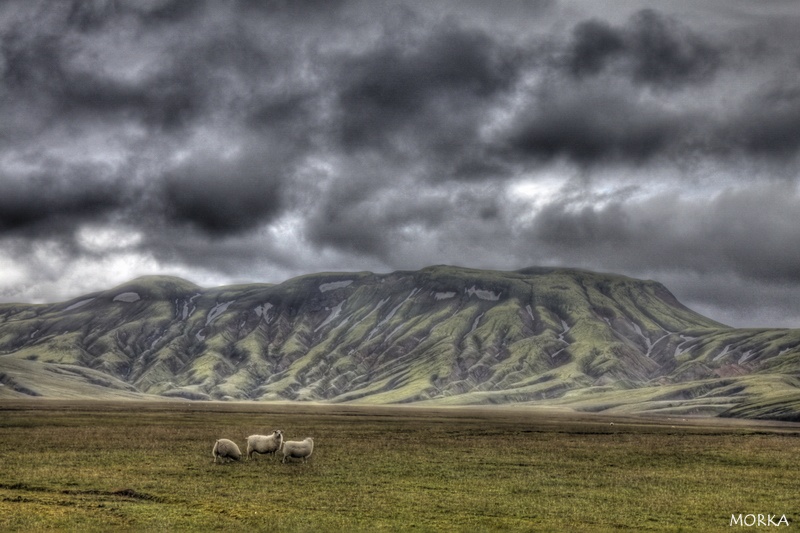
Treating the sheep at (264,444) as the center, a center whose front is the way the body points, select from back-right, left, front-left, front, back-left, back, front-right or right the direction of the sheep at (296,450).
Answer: front-right

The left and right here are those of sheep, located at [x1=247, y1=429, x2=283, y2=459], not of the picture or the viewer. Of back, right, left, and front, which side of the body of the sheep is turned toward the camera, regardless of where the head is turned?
right

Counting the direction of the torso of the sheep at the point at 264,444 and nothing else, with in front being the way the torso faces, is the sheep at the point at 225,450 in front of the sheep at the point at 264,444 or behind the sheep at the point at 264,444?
behind
